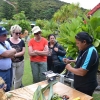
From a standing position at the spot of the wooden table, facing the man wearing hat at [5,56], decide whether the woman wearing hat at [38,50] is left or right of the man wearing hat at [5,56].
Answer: right

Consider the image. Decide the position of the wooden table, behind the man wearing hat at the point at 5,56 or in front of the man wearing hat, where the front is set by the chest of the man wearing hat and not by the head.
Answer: in front

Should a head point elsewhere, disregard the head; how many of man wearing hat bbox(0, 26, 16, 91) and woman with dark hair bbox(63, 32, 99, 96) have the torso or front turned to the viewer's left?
1

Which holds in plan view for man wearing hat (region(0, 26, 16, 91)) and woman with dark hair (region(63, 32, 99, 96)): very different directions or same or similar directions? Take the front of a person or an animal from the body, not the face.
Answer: very different directions

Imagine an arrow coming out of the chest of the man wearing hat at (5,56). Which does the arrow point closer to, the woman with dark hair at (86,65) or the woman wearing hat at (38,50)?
the woman with dark hair

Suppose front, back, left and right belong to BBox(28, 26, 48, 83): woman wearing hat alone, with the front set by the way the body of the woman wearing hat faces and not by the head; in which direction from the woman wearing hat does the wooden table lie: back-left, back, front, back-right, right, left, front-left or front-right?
front

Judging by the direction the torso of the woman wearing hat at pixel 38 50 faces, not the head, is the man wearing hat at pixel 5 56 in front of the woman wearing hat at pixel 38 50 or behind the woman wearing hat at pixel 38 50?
in front

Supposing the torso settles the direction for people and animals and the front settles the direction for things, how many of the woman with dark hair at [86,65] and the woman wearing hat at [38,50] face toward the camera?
1

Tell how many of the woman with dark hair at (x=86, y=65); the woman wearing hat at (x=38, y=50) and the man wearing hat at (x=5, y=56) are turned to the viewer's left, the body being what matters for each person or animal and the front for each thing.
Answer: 1

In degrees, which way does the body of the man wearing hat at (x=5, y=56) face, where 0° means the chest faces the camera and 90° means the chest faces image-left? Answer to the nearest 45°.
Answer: approximately 315°

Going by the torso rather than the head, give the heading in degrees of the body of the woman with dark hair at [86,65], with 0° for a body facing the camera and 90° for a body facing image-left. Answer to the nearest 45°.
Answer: approximately 90°

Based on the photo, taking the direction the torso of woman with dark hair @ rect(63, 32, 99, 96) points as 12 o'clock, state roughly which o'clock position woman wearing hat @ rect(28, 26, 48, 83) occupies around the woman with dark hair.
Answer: The woman wearing hat is roughly at 2 o'clock from the woman with dark hair.

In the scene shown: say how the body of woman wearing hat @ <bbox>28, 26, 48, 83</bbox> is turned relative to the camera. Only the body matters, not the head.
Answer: toward the camera
